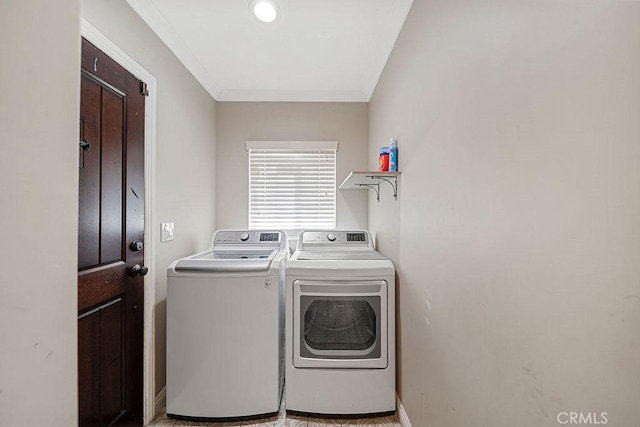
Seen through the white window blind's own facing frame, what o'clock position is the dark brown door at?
The dark brown door is roughly at 1 o'clock from the white window blind.

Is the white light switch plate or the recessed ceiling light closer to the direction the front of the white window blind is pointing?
the recessed ceiling light

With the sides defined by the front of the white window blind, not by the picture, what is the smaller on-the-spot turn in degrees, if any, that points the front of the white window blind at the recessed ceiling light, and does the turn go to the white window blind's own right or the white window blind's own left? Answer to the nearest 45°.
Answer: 0° — it already faces it

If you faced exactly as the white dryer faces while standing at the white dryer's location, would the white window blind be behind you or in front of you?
behind

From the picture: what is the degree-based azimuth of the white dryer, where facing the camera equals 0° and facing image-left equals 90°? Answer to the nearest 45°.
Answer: approximately 0°

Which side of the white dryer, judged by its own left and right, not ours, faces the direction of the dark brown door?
right

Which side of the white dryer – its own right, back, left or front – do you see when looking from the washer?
right
